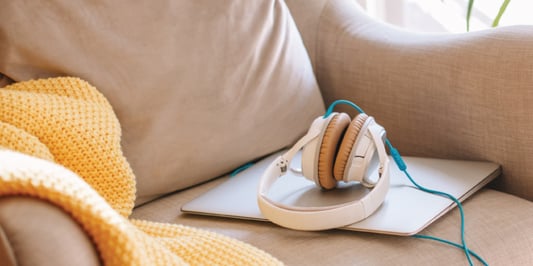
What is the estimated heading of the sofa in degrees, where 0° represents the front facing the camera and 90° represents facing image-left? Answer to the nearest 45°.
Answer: approximately 315°
